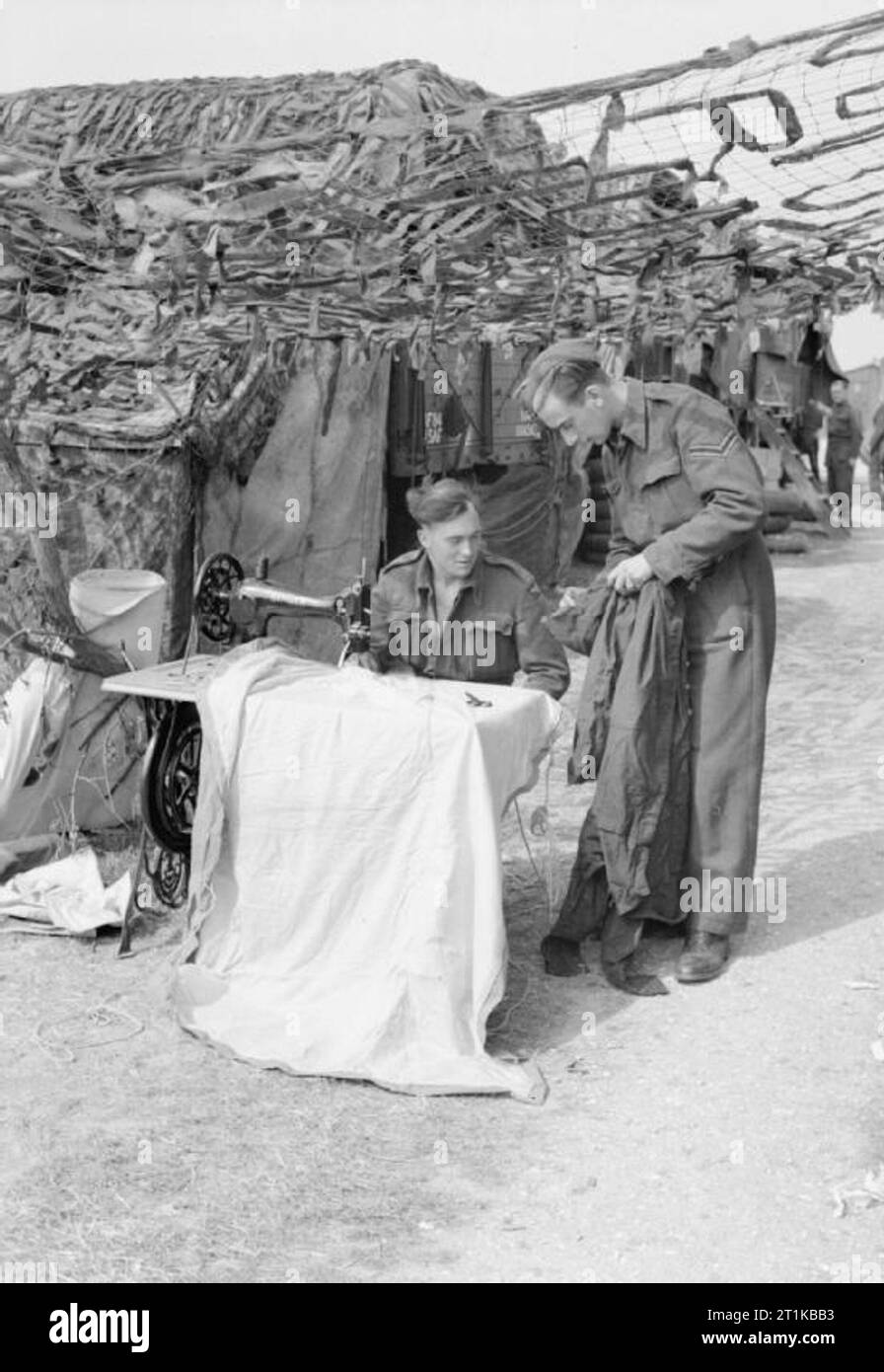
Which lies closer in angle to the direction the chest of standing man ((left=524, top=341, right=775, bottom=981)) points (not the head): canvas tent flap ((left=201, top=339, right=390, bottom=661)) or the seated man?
the seated man

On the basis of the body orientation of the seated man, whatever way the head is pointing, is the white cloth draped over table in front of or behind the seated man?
in front

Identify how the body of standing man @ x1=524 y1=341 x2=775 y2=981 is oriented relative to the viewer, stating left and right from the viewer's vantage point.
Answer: facing the viewer and to the left of the viewer

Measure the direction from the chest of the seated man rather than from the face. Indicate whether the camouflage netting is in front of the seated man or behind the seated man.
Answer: behind

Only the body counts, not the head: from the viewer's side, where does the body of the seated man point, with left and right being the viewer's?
facing the viewer

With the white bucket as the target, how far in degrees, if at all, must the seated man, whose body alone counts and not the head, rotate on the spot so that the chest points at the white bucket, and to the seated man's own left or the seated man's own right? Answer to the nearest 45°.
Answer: approximately 135° to the seated man's own right

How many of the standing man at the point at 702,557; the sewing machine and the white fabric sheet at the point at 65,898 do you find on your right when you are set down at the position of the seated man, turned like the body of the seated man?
2

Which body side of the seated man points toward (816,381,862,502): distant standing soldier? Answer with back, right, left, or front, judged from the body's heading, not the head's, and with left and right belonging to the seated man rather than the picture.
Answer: back

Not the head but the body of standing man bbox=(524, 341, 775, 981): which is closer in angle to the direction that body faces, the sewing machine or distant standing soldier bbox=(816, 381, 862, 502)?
the sewing machine

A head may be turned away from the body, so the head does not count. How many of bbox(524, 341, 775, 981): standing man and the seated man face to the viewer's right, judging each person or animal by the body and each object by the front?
0

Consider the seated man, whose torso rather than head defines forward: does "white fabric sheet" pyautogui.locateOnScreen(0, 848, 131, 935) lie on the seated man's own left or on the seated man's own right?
on the seated man's own right

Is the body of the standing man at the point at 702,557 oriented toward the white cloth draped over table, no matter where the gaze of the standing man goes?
yes

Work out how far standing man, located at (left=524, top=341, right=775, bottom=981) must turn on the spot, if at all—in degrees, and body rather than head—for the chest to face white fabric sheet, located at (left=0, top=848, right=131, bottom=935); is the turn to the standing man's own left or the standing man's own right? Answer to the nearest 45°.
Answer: approximately 45° to the standing man's own right

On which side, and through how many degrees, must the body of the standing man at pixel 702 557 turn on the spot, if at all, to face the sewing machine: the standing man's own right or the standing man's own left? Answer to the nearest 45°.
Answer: approximately 45° to the standing man's own right

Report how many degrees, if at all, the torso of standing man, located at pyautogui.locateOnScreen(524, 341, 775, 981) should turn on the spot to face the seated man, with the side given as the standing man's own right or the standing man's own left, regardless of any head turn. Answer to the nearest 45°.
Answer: approximately 45° to the standing man's own right

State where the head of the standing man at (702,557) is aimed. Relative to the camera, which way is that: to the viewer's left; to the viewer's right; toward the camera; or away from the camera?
to the viewer's left
